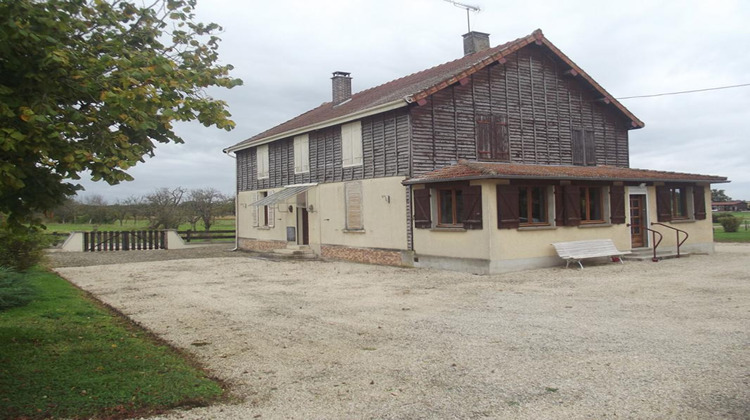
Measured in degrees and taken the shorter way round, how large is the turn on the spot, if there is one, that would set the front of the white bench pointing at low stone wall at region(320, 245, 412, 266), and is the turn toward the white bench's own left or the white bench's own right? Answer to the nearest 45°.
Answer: approximately 135° to the white bench's own right

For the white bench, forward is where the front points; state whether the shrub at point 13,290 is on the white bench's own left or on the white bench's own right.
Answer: on the white bench's own right

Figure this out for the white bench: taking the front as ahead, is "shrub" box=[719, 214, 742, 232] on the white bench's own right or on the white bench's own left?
on the white bench's own left

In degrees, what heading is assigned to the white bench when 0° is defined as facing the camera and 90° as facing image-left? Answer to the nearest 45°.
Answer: approximately 315°

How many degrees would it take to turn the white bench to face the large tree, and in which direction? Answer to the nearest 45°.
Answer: approximately 45° to its right

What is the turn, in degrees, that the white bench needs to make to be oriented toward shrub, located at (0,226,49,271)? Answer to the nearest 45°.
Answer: approximately 90° to its right

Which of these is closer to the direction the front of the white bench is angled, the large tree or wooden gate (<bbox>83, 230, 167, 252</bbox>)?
the large tree
